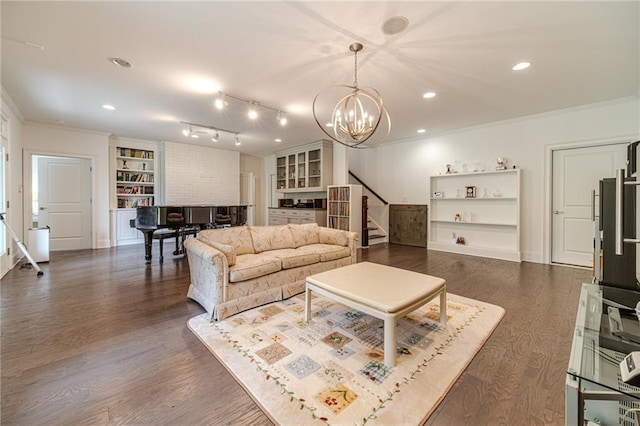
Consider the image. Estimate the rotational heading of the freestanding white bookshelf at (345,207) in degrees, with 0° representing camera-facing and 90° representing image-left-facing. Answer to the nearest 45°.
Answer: approximately 45°

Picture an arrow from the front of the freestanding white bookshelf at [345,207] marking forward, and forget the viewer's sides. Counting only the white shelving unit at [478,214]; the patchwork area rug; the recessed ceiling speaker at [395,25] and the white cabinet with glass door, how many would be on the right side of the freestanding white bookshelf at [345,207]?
1

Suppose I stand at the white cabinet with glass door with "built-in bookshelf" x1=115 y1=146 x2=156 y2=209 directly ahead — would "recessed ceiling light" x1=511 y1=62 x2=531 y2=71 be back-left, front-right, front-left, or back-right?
back-left

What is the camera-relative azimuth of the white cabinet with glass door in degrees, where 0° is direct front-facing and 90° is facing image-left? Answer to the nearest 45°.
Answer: approximately 45°

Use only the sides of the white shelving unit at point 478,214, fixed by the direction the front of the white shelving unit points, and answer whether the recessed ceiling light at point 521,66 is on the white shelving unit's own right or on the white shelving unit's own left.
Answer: on the white shelving unit's own left

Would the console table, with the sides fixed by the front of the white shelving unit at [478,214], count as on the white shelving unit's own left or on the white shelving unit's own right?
on the white shelving unit's own left

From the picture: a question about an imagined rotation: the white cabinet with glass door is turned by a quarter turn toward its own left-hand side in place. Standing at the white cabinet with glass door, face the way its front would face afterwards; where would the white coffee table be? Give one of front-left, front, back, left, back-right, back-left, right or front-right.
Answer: front-right

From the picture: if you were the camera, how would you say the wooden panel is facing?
facing the viewer and to the left of the viewer

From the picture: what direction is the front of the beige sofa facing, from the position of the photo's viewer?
facing the viewer and to the right of the viewer

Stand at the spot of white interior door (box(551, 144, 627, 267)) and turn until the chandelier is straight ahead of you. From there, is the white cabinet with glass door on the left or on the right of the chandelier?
right

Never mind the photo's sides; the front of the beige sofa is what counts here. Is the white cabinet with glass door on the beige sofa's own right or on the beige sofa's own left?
on the beige sofa's own left

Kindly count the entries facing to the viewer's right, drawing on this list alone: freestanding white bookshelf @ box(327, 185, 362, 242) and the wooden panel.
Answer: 0

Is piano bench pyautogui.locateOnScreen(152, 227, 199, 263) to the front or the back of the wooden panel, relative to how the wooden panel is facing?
to the front

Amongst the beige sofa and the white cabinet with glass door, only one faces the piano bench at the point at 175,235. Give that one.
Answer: the white cabinet with glass door

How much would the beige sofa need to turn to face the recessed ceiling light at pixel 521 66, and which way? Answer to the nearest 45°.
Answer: approximately 45° to its left
